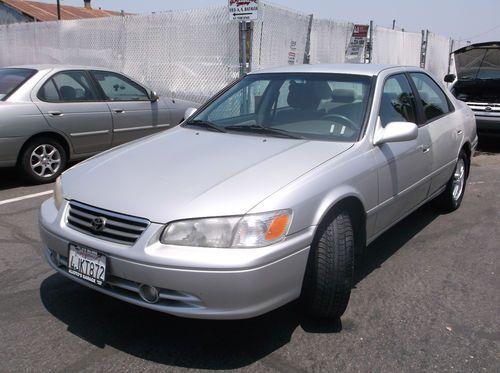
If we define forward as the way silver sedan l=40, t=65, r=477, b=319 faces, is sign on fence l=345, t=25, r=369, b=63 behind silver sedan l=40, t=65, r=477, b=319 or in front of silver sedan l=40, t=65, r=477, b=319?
behind

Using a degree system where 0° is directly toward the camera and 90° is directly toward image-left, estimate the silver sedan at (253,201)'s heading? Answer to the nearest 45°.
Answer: approximately 45°

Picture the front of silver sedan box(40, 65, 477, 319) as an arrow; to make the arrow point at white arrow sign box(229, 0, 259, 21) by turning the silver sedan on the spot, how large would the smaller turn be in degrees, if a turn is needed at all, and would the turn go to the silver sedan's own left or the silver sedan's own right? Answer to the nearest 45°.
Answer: approximately 135° to the silver sedan's own right

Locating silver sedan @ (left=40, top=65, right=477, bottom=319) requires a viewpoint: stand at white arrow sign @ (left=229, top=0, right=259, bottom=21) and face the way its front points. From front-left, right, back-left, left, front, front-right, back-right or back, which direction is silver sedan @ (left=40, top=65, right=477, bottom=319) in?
front

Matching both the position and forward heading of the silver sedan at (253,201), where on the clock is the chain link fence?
The chain link fence is roughly at 4 o'clock from the silver sedan.

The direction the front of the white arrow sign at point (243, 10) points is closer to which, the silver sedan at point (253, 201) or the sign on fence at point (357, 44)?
the silver sedan

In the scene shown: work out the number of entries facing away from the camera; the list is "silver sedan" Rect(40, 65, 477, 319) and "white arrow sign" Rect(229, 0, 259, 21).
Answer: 0

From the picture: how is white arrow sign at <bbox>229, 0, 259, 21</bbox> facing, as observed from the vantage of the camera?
facing the viewer

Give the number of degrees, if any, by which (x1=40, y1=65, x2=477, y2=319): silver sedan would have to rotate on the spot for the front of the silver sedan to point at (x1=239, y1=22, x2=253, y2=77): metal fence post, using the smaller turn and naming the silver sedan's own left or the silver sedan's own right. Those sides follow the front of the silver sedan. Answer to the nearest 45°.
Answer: approximately 135° to the silver sedan's own right

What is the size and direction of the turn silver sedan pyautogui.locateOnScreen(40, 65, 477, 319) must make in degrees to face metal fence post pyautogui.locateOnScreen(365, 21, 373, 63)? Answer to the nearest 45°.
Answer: approximately 135° to its right

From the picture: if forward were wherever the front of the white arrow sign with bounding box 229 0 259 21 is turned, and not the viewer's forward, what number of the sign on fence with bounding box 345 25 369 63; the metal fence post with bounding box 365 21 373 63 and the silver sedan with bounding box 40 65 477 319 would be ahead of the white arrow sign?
1

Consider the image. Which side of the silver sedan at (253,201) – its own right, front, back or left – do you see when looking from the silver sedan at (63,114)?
right

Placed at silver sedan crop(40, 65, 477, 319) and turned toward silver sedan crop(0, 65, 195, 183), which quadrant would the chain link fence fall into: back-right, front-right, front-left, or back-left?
front-right
